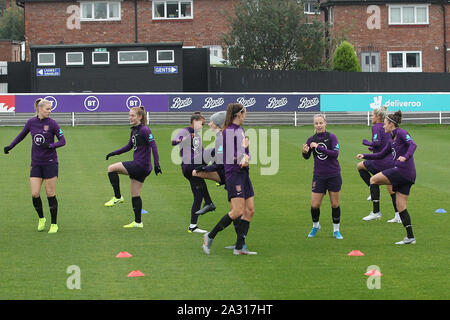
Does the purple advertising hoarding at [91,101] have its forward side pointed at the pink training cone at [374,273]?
yes

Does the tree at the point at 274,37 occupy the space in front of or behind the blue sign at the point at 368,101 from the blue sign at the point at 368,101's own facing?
behind

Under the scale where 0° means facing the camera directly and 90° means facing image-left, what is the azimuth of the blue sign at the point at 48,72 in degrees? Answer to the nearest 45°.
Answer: approximately 0°

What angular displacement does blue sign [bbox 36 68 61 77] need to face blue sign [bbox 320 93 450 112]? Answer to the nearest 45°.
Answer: approximately 45° to its left

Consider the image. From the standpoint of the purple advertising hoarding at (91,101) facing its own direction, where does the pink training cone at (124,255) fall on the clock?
The pink training cone is roughly at 12 o'clock from the purple advertising hoarding.

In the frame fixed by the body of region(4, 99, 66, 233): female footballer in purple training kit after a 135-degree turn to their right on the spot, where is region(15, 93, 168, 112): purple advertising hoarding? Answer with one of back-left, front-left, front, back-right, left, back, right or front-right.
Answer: front-right

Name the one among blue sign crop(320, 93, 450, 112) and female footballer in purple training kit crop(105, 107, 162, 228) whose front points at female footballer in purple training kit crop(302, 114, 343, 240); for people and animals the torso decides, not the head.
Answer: the blue sign

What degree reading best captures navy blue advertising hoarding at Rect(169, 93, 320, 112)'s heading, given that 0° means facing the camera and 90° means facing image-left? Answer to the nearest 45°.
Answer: approximately 0°

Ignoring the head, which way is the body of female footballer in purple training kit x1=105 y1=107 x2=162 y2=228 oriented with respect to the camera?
to the viewer's left

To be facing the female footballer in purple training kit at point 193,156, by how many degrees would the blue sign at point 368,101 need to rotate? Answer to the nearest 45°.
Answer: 0° — it already faces them

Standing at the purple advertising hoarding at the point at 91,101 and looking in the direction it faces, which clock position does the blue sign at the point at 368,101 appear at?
The blue sign is roughly at 9 o'clock from the purple advertising hoarding.

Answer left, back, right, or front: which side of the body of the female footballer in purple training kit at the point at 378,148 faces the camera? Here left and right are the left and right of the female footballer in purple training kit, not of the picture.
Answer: left
